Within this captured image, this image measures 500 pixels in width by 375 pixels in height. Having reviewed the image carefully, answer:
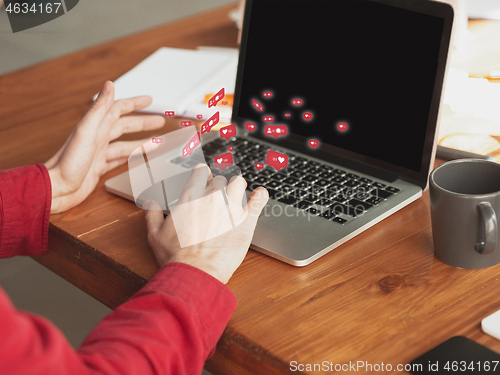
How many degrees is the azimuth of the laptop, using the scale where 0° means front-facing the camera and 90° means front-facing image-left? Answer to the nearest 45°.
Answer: approximately 45°
